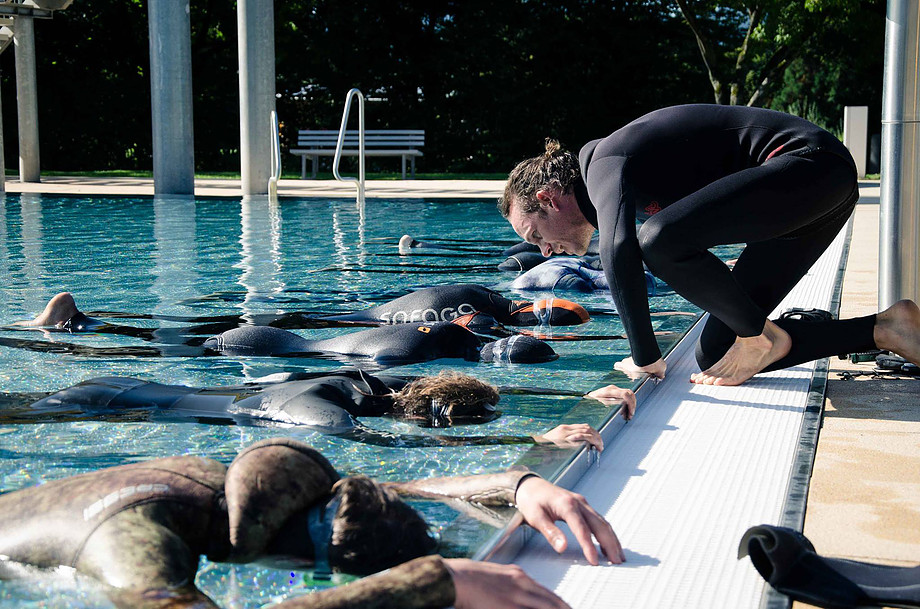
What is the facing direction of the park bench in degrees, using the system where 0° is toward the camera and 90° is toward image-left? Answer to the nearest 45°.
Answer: approximately 0°

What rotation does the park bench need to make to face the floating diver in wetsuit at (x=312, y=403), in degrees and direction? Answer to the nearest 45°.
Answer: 0° — it already faces them

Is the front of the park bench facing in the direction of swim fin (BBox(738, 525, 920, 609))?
yes

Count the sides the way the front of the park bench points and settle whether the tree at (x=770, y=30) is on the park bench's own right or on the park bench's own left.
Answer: on the park bench's own left

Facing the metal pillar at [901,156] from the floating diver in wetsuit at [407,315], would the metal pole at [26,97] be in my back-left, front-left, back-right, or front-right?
back-left

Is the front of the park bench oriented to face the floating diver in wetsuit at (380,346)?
yes

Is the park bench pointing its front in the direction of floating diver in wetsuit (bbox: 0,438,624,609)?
yes

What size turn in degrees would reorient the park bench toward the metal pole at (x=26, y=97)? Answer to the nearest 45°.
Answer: approximately 90° to its right

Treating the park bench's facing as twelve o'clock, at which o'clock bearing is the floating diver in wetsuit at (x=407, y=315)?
The floating diver in wetsuit is roughly at 12 o'clock from the park bench.
